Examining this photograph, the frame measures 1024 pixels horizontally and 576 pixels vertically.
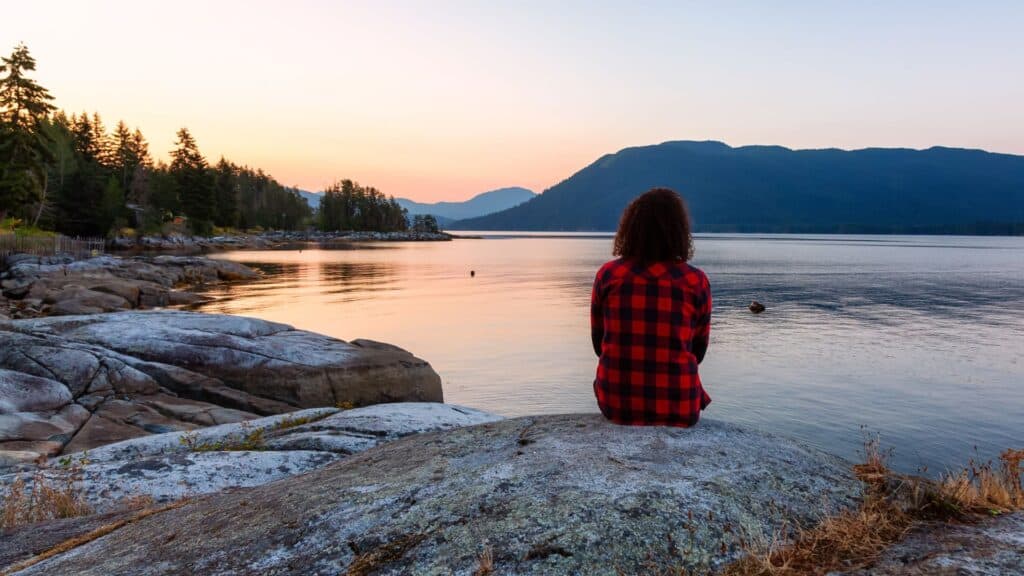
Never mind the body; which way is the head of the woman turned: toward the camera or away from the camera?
away from the camera

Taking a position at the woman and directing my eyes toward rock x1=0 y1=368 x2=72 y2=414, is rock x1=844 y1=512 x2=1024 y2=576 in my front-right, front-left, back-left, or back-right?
back-left

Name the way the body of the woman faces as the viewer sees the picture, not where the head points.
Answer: away from the camera

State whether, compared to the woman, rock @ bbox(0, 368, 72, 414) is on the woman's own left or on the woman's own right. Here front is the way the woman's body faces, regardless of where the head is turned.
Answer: on the woman's own left

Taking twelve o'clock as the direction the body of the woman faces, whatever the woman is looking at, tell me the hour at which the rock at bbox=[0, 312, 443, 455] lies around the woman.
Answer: The rock is roughly at 10 o'clock from the woman.

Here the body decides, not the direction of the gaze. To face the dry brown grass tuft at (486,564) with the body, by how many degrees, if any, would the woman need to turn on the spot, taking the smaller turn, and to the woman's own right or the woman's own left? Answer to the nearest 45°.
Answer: approximately 135° to the woman's own left

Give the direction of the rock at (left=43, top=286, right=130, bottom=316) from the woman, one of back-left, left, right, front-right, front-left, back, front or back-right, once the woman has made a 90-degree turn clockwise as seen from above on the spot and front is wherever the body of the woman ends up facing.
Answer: back-left
